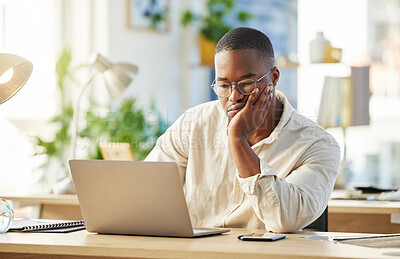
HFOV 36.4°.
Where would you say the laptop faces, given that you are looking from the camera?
facing away from the viewer and to the right of the viewer

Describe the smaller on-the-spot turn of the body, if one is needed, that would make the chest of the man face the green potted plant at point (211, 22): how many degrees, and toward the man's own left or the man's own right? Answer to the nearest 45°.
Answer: approximately 135° to the man's own right

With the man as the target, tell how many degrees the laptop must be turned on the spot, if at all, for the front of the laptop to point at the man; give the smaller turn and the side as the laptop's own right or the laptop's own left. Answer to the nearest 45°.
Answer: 0° — it already faces them

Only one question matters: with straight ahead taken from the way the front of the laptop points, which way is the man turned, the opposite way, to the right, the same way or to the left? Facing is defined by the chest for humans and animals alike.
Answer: the opposite way

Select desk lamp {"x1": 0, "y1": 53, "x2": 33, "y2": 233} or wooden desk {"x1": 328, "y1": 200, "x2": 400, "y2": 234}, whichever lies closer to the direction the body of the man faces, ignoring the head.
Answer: the desk lamp
